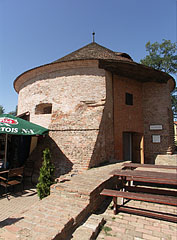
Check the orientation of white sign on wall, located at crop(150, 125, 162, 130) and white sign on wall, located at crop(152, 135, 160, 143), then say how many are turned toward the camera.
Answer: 2

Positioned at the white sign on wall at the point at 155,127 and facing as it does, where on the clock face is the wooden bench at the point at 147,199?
The wooden bench is roughly at 12 o'clock from the white sign on wall.

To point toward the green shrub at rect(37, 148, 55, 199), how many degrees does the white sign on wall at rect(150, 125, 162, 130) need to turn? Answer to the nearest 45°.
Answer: approximately 45° to its right

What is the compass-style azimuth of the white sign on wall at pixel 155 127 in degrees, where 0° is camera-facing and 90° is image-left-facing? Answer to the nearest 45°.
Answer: approximately 0°

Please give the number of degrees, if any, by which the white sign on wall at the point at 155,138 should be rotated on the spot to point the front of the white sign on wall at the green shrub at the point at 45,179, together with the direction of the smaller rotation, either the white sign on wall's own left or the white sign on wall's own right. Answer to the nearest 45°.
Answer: approximately 45° to the white sign on wall's own right

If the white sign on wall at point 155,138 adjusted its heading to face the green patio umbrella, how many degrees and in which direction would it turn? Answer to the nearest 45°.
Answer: approximately 45° to its right

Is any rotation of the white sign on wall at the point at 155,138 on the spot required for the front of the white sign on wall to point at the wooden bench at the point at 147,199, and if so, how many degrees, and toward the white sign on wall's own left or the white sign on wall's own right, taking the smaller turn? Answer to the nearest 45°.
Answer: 0° — it already faces it
